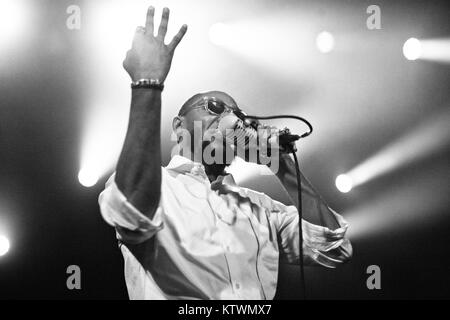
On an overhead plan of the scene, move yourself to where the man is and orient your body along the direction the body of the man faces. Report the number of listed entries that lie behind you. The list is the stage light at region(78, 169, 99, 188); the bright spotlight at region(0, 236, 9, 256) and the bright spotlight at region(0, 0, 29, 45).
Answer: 3

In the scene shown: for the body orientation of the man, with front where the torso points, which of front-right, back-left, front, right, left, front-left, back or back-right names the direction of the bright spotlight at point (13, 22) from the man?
back

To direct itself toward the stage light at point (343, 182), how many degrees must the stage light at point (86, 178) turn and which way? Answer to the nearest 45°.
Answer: approximately 90° to its left

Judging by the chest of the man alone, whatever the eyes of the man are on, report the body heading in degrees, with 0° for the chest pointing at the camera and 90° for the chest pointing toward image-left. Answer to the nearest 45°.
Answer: approximately 315°

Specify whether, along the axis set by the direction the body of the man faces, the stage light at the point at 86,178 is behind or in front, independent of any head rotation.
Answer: behind

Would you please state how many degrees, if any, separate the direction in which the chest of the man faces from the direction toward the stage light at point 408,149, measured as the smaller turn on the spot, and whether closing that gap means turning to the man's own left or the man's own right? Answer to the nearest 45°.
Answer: approximately 90° to the man's own left

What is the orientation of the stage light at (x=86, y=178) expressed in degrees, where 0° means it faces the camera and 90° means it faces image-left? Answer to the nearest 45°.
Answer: approximately 0°

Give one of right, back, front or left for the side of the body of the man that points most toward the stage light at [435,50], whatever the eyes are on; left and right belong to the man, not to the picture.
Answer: left
